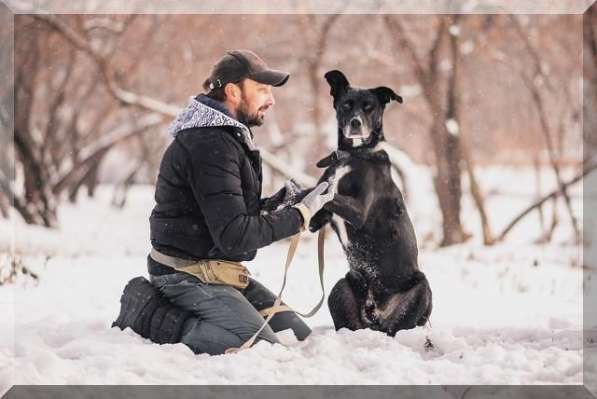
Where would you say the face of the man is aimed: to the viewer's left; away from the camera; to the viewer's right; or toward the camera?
to the viewer's right

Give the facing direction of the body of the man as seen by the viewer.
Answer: to the viewer's right

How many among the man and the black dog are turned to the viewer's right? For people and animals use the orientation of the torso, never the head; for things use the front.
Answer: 1

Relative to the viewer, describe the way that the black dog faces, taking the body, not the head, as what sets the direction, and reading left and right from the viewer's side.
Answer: facing the viewer and to the left of the viewer

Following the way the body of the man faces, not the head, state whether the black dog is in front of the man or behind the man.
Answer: in front

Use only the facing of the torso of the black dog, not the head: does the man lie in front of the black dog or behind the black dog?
in front
